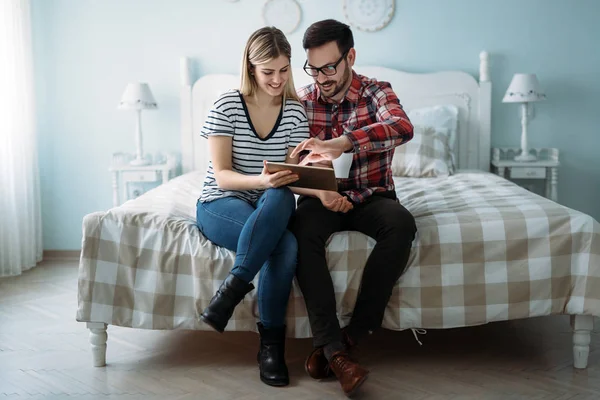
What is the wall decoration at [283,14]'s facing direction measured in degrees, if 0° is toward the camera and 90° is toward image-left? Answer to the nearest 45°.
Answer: approximately 0°

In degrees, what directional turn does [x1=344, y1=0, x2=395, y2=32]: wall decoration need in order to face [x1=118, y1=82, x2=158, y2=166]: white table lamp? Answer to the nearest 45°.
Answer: approximately 90° to its right

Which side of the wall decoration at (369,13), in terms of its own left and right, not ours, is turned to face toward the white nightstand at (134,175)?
right

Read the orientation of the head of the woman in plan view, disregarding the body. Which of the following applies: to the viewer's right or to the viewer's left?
to the viewer's right

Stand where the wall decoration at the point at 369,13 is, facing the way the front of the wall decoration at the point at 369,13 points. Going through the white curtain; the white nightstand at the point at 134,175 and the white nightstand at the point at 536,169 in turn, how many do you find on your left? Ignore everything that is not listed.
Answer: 1

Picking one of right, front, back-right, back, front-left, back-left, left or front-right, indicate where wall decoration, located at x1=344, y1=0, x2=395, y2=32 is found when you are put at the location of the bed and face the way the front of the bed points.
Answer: back
